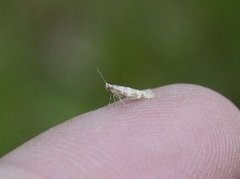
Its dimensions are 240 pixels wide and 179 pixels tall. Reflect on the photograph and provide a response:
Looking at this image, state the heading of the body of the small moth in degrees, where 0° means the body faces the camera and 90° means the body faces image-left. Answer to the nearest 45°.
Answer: approximately 90°
